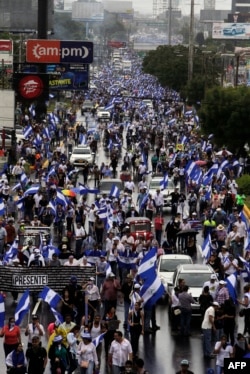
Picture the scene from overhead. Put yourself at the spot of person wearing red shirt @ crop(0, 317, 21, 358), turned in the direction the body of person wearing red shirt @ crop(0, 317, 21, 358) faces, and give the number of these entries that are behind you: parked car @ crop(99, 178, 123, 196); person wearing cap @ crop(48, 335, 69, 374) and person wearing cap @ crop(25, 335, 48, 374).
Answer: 1

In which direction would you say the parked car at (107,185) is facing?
toward the camera

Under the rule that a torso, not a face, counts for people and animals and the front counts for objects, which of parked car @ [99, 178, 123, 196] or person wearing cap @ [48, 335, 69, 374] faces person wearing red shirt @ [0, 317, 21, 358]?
the parked car

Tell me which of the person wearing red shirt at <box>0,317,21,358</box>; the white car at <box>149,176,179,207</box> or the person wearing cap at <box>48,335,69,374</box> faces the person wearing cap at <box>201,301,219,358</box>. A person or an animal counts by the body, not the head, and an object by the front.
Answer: the white car

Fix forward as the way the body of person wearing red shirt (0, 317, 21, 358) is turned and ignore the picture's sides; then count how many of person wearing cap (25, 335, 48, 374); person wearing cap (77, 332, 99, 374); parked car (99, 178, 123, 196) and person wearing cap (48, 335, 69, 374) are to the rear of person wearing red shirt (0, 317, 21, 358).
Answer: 1

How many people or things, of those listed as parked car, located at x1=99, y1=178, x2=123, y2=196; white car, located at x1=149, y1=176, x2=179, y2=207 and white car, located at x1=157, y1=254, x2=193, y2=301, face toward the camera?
3

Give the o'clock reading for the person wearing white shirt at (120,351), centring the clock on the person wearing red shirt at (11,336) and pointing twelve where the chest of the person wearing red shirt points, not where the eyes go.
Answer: The person wearing white shirt is roughly at 10 o'clock from the person wearing red shirt.

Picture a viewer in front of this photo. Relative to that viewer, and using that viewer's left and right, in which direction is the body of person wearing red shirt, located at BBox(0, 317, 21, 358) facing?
facing the viewer

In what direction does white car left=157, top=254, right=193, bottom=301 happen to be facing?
toward the camera

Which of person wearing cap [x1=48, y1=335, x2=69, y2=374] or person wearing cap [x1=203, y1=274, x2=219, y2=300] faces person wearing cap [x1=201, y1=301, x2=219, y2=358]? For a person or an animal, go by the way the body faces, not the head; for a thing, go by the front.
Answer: person wearing cap [x1=203, y1=274, x2=219, y2=300]

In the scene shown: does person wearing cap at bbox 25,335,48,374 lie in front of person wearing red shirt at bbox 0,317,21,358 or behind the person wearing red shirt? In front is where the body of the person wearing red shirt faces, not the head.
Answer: in front
